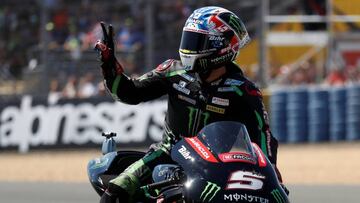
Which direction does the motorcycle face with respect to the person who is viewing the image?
facing the viewer and to the right of the viewer

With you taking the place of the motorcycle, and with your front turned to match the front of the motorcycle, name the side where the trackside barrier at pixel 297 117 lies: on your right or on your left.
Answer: on your left

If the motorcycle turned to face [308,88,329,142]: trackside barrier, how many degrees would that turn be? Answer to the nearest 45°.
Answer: approximately 135° to its left

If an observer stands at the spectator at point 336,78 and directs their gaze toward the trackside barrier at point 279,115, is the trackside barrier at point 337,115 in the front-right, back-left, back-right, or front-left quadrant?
front-left

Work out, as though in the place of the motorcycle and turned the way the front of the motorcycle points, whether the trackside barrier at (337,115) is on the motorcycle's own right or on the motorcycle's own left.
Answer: on the motorcycle's own left

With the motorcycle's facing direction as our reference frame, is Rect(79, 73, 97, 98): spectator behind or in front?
behind

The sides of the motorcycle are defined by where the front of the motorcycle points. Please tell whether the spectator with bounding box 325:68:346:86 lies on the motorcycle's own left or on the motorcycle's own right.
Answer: on the motorcycle's own left

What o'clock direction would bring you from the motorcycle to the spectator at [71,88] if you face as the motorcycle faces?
The spectator is roughly at 7 o'clock from the motorcycle.

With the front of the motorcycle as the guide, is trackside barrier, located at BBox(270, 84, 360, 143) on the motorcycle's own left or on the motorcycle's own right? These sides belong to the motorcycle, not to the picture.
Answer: on the motorcycle's own left
